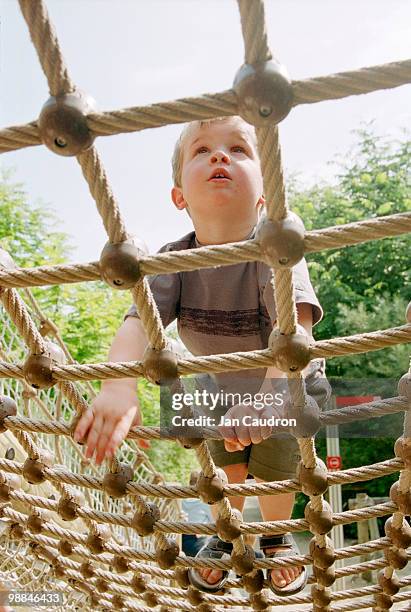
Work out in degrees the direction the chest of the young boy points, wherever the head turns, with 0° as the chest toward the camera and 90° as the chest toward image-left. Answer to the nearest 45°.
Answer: approximately 0°
